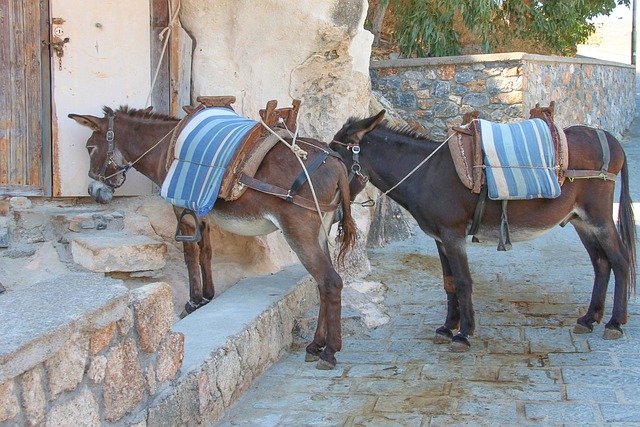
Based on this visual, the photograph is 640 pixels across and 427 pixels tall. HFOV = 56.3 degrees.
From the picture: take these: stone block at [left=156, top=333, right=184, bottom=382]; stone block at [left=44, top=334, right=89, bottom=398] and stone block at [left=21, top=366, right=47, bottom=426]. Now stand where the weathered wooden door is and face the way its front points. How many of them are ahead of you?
3

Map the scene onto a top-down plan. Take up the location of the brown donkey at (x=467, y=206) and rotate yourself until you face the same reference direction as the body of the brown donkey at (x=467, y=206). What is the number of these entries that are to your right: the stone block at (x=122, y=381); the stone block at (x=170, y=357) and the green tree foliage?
1

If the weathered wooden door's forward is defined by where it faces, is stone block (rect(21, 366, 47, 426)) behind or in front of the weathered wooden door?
in front

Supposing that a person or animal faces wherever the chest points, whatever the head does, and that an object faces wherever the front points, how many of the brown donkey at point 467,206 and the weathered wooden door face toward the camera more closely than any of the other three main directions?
1

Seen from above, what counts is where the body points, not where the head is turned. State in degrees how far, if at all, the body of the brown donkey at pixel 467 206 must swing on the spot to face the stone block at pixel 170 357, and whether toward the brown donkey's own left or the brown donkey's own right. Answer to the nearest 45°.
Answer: approximately 45° to the brown donkey's own left

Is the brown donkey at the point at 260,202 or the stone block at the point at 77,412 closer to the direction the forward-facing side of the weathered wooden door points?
the stone block

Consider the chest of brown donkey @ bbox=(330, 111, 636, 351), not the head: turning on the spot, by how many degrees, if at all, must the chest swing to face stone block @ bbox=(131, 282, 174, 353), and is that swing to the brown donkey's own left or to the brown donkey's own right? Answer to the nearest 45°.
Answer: approximately 45° to the brown donkey's own left

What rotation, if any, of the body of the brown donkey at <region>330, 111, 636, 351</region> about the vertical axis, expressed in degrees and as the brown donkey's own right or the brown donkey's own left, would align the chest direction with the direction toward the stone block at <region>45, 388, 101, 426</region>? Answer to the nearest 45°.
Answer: approximately 45° to the brown donkey's own left

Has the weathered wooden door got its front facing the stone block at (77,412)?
yes

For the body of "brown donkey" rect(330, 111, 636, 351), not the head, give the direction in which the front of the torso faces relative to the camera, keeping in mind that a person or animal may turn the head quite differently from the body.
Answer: to the viewer's left
